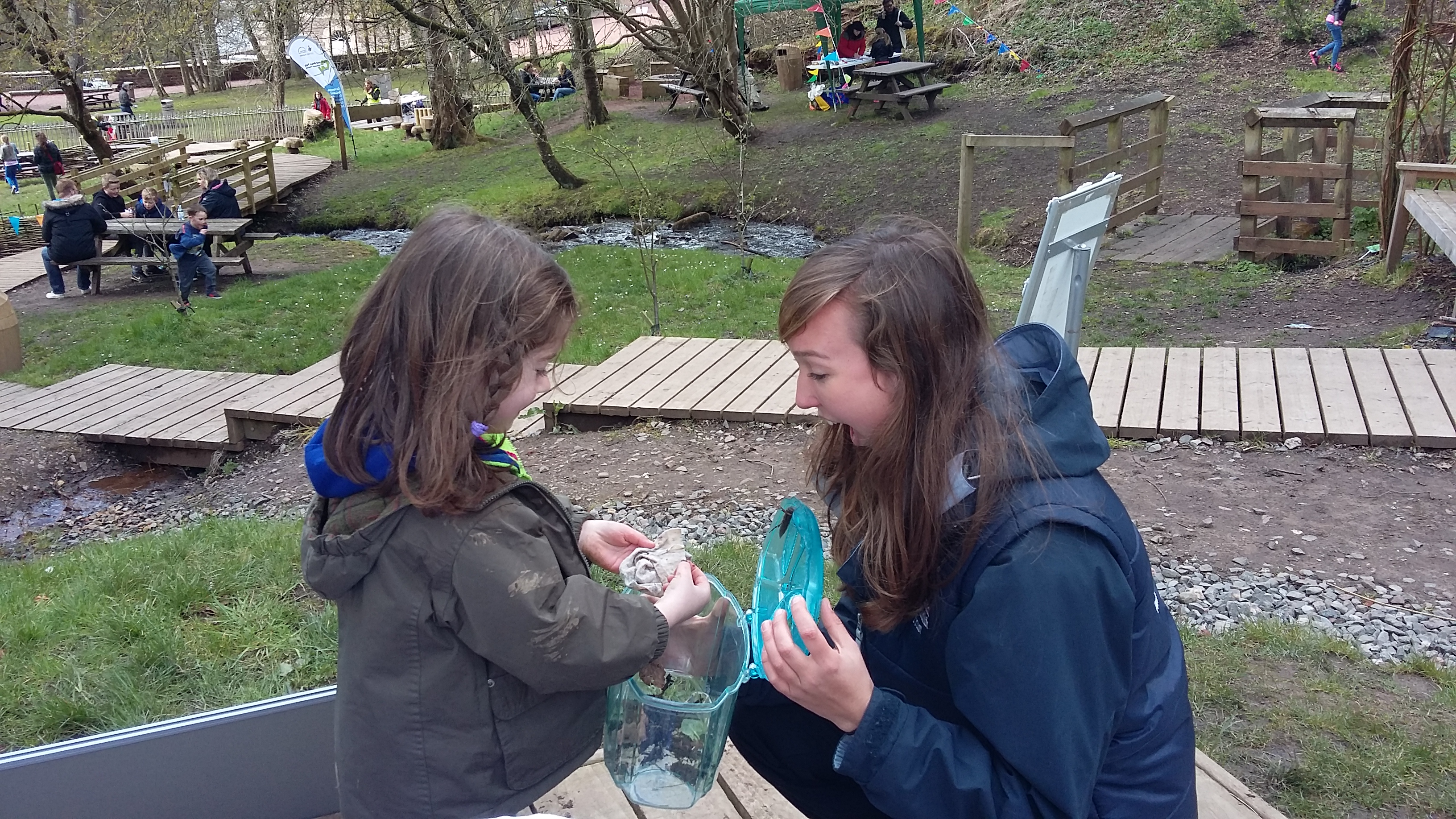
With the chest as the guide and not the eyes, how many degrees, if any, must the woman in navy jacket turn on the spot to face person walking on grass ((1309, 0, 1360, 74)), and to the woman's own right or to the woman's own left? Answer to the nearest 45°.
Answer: approximately 90° to the woman's own right

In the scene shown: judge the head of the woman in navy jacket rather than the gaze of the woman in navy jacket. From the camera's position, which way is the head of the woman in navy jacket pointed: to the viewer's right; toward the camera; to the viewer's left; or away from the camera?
to the viewer's left

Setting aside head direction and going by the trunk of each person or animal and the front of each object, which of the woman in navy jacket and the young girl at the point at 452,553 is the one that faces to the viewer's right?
the young girl

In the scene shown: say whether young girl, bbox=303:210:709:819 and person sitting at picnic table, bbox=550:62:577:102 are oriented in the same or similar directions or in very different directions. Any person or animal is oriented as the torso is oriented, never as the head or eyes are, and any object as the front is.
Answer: very different directions

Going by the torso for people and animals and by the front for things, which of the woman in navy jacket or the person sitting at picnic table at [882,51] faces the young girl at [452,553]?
the woman in navy jacket

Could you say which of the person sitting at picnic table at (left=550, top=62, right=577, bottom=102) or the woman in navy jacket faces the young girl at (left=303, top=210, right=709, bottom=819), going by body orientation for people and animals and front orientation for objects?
the woman in navy jacket

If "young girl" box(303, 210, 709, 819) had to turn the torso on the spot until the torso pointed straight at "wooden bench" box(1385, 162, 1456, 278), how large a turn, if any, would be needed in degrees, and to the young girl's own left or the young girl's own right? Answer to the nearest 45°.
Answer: approximately 45° to the young girl's own left

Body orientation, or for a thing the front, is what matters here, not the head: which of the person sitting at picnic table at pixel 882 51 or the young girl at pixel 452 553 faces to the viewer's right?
the young girl

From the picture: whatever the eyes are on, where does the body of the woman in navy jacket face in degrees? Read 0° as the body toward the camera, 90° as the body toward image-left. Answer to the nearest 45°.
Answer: approximately 90°
